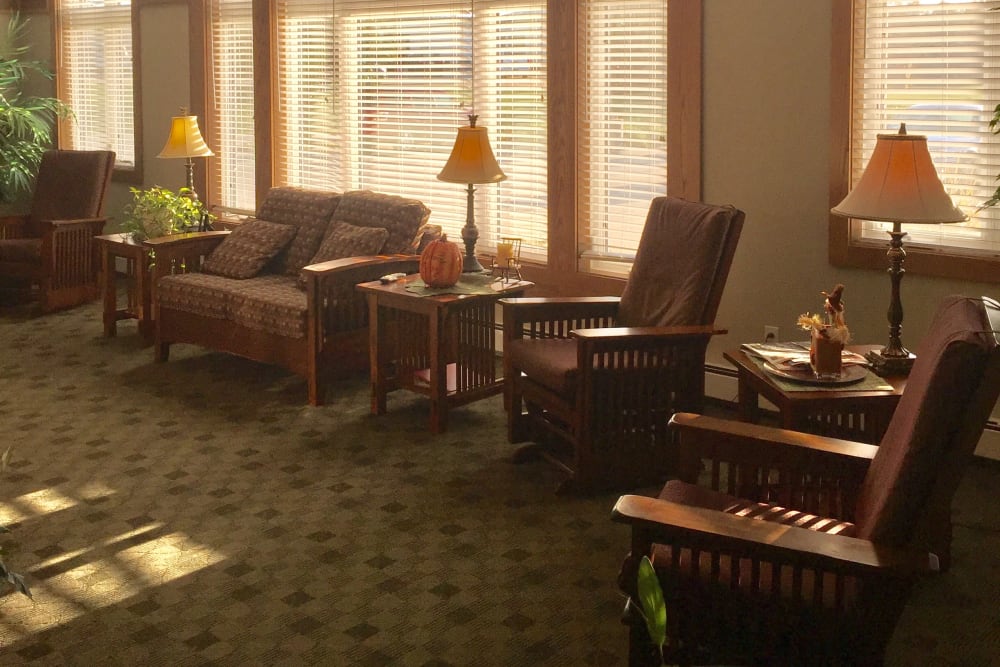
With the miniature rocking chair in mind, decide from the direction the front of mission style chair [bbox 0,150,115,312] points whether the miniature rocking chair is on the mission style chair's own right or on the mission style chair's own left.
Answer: on the mission style chair's own left

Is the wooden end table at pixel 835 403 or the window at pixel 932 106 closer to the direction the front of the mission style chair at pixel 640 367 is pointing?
the wooden end table

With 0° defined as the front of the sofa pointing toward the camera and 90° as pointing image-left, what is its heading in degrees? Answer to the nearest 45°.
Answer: approximately 45°

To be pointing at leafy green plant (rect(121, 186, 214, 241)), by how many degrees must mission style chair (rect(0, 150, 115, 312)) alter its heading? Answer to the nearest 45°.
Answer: approximately 45° to its left

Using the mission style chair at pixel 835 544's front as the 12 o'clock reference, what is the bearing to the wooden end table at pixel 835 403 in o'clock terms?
The wooden end table is roughly at 3 o'clock from the mission style chair.

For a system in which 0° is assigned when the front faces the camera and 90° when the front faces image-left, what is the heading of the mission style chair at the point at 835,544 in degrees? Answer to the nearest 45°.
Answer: approximately 90°

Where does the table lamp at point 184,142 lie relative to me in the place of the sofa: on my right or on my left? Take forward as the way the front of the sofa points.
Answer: on my right
